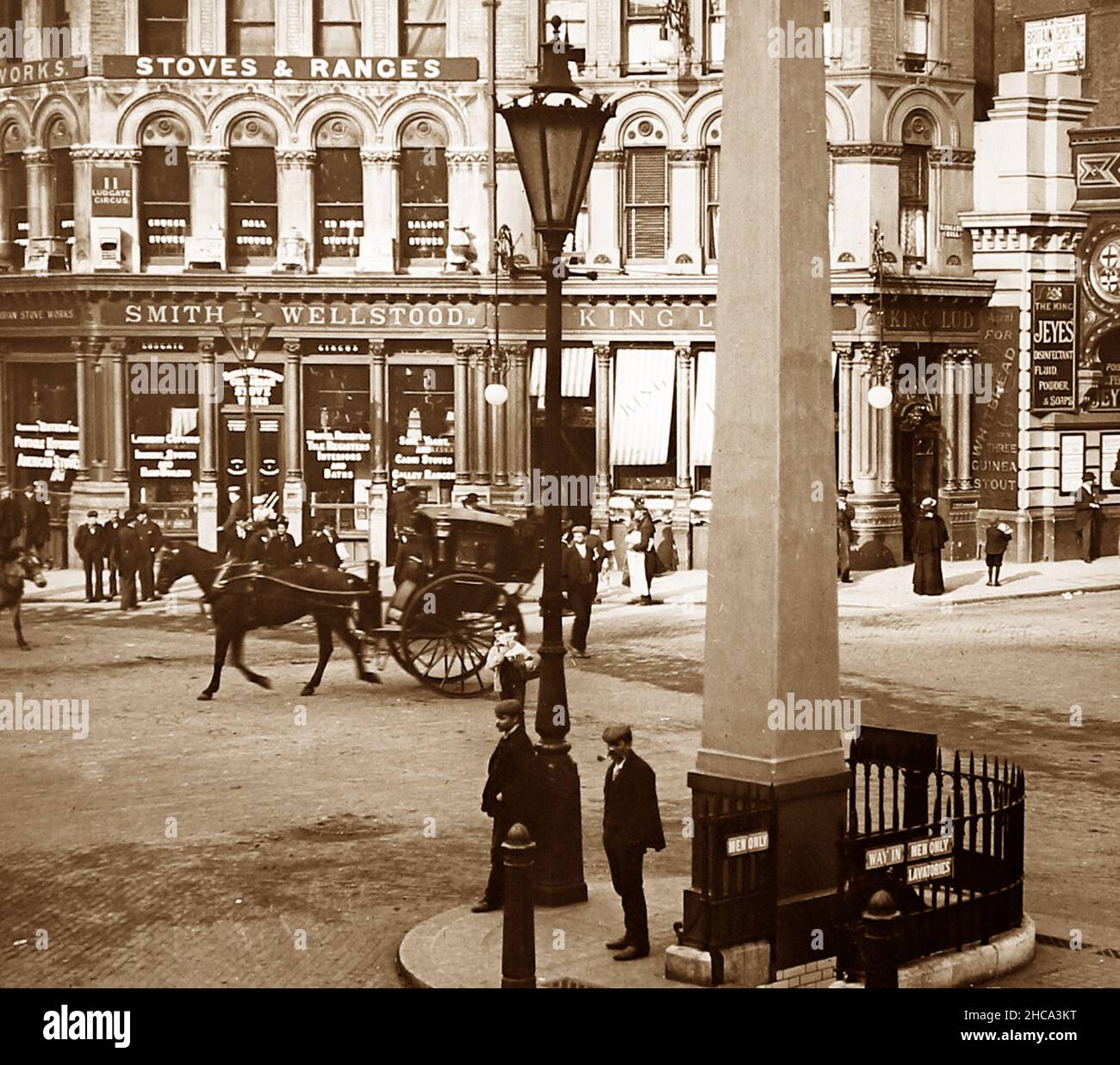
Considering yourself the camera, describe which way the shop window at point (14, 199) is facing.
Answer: facing the viewer

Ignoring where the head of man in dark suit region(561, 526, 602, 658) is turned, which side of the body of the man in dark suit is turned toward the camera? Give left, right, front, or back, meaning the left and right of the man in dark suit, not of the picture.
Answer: front

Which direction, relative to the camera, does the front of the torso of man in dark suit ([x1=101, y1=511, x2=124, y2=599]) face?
toward the camera

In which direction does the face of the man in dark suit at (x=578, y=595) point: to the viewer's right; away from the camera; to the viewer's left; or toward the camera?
toward the camera

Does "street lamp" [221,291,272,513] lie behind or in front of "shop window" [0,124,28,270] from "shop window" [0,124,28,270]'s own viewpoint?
in front

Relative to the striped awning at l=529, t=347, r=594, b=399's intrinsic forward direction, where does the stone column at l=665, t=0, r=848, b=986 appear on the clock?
The stone column is roughly at 12 o'clock from the striped awning.

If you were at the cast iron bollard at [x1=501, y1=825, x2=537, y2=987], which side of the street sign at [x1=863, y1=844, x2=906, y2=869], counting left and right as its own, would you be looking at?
right

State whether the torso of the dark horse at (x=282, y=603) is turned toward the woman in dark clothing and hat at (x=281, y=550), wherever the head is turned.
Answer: no

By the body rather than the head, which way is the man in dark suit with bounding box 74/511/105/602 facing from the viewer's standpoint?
toward the camera

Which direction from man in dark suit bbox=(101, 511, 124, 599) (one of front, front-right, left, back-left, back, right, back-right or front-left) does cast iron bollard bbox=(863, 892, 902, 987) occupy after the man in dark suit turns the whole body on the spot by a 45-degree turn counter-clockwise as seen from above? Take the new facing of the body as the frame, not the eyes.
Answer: front-right

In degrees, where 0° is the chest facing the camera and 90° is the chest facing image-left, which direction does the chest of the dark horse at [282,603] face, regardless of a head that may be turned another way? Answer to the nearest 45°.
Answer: approximately 90°

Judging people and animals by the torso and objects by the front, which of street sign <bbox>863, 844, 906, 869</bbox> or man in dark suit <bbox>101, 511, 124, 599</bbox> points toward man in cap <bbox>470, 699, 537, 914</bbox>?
the man in dark suit

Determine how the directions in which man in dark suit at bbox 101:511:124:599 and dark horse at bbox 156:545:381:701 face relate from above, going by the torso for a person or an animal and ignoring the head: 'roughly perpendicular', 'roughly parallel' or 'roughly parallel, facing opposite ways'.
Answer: roughly perpendicular
